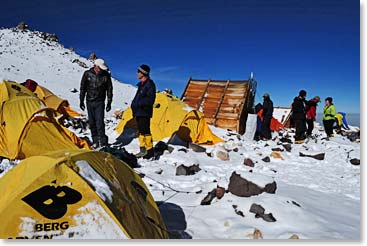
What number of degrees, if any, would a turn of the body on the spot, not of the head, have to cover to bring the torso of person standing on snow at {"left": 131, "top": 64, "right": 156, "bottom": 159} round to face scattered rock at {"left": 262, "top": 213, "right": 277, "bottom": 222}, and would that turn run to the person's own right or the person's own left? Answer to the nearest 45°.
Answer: approximately 135° to the person's own left

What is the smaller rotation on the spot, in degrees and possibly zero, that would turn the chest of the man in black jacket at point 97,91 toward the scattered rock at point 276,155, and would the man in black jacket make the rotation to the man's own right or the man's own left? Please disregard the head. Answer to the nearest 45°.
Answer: approximately 90° to the man's own left

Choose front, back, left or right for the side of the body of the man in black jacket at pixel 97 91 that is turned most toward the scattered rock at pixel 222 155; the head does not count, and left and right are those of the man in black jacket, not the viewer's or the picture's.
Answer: left

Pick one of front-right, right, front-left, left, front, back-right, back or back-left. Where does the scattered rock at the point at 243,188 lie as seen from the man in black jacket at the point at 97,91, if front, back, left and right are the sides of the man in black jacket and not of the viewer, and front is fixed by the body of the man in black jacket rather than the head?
front-left

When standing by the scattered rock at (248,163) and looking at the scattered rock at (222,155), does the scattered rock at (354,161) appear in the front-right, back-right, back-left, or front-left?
back-right

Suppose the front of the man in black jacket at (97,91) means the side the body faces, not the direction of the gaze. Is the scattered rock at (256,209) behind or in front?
in front

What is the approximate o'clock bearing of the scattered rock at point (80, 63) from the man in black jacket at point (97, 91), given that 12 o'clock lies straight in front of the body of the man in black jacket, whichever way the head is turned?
The scattered rock is roughly at 6 o'clock from the man in black jacket.

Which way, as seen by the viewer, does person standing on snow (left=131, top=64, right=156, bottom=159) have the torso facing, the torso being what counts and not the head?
to the viewer's left

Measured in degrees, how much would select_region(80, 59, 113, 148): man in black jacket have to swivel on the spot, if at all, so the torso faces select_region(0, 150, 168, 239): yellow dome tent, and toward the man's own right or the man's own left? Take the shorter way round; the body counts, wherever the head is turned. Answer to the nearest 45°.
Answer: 0° — they already face it

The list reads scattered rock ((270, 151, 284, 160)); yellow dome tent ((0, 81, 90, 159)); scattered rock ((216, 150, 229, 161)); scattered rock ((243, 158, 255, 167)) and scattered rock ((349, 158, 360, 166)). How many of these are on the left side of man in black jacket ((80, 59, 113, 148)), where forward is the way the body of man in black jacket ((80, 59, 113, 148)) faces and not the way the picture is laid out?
4

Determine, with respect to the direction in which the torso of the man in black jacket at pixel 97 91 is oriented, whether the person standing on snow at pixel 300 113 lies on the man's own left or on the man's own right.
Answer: on the man's own left

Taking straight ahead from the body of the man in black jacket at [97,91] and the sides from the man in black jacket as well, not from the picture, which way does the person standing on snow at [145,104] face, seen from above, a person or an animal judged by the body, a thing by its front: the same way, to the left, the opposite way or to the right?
to the right

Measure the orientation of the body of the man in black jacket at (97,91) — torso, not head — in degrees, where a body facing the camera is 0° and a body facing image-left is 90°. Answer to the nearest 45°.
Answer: approximately 0°

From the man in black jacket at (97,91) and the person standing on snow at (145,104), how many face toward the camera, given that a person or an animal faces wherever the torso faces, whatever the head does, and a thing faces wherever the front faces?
1

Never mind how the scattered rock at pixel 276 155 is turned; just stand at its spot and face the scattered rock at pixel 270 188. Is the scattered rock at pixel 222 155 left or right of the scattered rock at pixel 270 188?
right

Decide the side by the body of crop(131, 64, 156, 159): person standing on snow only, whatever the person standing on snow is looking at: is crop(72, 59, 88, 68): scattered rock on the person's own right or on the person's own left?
on the person's own right

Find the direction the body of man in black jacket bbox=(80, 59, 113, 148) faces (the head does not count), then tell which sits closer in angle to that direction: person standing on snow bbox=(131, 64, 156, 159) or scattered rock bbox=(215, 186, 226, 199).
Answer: the scattered rock

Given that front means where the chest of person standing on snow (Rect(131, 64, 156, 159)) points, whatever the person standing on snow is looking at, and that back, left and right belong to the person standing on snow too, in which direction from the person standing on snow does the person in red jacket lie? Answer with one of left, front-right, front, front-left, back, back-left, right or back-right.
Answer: back-right
